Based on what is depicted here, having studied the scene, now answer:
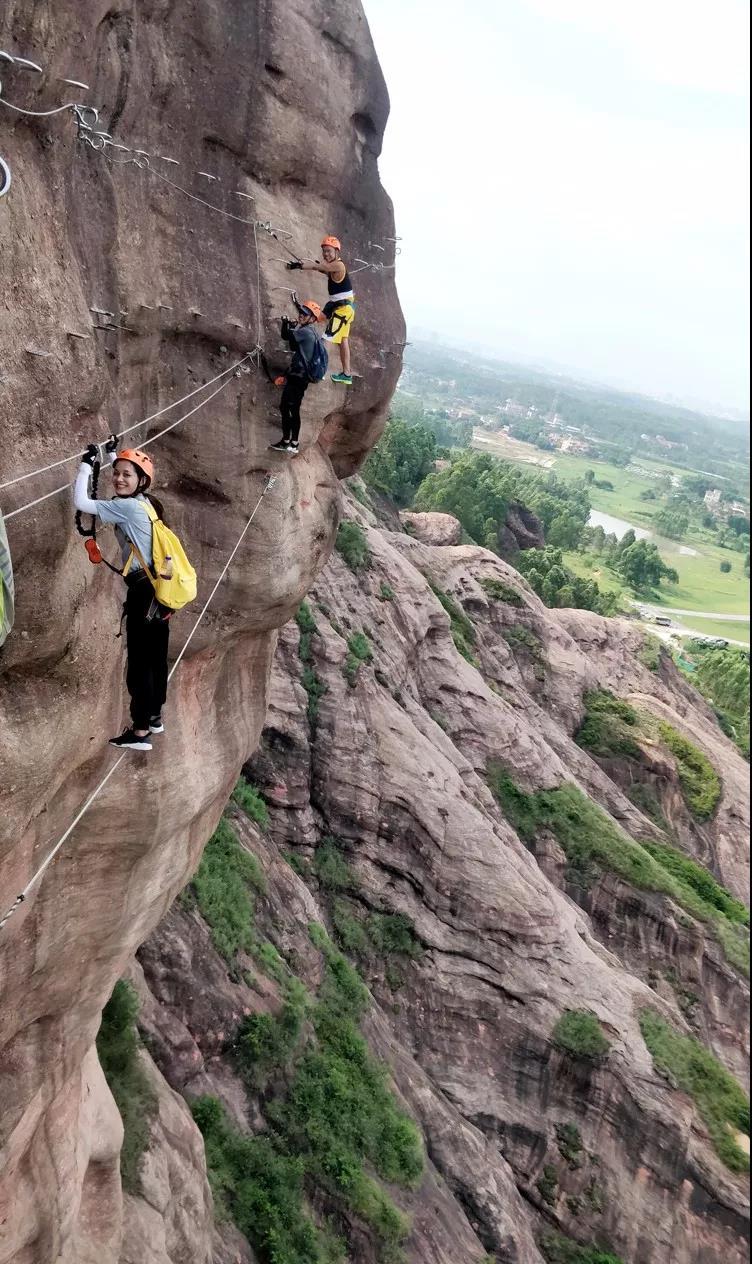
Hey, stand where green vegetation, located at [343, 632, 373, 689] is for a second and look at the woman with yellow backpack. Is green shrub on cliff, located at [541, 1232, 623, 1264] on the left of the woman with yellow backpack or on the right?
left

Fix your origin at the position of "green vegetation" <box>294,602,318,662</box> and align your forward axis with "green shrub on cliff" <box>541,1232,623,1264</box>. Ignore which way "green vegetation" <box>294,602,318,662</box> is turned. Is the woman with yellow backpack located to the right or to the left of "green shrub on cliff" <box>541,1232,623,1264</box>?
right

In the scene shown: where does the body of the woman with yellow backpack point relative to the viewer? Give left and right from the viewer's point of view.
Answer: facing to the left of the viewer
